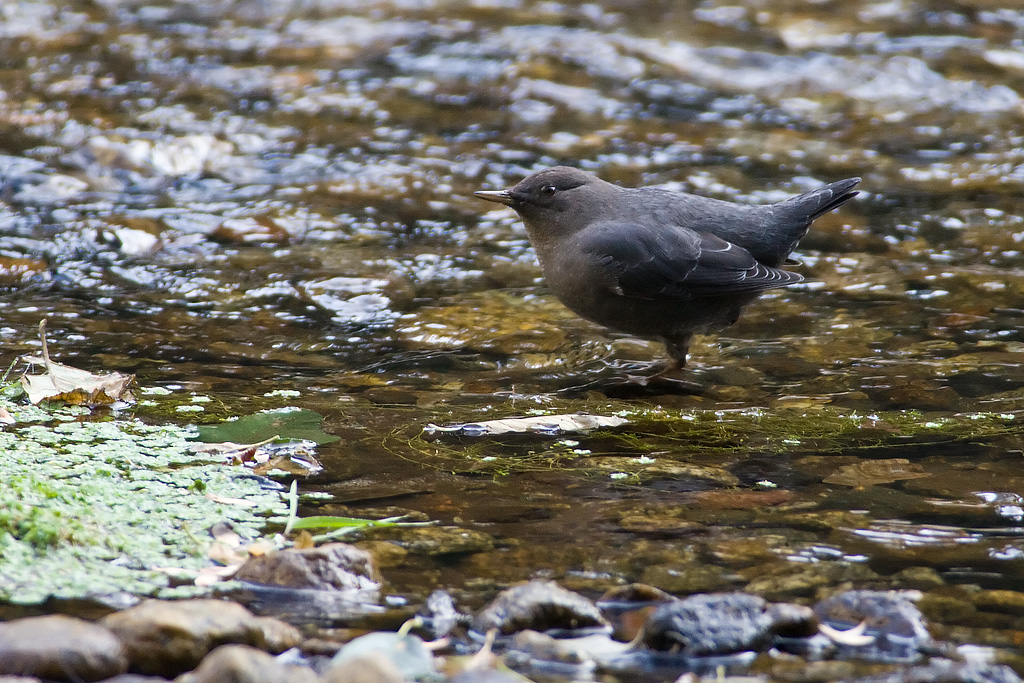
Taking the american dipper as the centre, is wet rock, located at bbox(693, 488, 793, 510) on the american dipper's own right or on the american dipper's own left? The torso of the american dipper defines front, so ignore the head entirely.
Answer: on the american dipper's own left

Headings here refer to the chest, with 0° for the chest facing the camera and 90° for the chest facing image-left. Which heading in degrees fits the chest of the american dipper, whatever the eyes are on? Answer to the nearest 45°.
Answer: approximately 90°

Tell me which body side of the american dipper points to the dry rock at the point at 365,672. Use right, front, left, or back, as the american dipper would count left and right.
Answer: left

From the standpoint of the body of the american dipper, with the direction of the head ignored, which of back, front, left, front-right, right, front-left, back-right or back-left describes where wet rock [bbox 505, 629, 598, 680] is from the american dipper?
left

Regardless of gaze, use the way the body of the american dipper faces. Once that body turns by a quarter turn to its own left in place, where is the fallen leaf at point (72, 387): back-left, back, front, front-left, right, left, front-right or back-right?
front-right

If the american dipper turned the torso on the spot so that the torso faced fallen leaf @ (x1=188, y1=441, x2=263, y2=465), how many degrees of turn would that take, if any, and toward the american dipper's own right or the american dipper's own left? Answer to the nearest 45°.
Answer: approximately 45° to the american dipper's own left

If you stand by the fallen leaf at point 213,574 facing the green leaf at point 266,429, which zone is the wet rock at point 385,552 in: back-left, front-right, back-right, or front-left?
front-right

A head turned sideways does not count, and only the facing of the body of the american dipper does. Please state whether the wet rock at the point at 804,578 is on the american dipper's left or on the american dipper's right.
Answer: on the american dipper's left

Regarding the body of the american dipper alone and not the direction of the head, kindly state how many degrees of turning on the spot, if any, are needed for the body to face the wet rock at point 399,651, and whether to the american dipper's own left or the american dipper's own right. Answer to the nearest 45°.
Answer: approximately 90° to the american dipper's own left

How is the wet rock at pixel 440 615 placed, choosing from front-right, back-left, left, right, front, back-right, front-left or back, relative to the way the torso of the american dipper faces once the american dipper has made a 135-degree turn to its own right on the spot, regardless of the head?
back-right

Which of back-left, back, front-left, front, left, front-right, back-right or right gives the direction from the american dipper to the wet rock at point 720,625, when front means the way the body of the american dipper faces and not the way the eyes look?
left

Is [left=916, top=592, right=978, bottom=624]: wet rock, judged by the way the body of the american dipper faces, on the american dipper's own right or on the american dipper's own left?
on the american dipper's own left

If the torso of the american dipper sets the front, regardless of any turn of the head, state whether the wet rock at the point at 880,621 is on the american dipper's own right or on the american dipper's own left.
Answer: on the american dipper's own left
